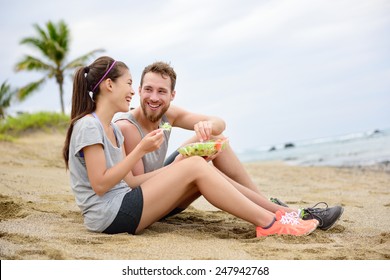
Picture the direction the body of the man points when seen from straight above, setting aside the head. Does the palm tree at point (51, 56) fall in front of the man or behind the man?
behind

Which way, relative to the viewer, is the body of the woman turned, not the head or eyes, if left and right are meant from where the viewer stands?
facing to the right of the viewer

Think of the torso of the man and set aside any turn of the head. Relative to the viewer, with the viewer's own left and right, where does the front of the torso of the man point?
facing the viewer and to the right of the viewer

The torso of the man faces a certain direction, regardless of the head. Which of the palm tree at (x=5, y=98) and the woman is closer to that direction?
the woman

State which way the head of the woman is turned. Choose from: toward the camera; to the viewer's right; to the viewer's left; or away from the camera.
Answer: to the viewer's right

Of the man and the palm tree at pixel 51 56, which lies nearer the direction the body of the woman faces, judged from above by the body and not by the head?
the man

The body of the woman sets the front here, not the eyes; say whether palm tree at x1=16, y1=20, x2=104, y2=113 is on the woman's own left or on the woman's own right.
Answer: on the woman's own left

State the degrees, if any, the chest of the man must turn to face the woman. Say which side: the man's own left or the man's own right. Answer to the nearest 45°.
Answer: approximately 45° to the man's own right
